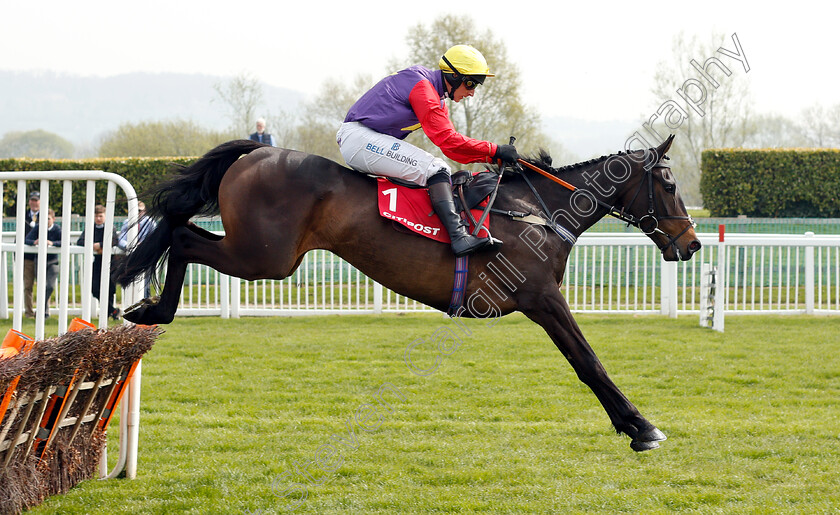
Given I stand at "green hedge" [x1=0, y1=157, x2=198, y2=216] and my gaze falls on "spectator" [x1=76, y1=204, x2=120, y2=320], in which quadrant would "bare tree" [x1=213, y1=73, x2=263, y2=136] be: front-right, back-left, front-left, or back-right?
back-left

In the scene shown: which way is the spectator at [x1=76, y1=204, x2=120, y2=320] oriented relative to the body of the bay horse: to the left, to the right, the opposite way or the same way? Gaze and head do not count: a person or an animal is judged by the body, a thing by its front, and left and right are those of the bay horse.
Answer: to the right

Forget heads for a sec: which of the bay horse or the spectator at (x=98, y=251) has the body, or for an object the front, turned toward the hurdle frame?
the spectator

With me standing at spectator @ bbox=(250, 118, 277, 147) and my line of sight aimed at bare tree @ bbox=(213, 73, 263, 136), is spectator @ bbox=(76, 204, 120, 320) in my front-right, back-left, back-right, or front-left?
back-left

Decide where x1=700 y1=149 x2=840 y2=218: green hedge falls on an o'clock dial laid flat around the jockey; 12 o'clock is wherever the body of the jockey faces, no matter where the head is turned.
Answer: The green hedge is roughly at 10 o'clock from the jockey.

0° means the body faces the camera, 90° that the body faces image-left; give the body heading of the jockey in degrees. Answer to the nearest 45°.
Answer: approximately 270°

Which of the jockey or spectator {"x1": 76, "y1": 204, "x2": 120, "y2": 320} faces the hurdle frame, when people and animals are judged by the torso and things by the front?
the spectator

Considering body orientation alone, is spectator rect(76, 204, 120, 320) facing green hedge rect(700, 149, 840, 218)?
no

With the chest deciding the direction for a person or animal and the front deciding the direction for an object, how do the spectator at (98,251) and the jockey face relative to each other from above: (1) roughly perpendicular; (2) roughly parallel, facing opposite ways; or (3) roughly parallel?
roughly perpendicular

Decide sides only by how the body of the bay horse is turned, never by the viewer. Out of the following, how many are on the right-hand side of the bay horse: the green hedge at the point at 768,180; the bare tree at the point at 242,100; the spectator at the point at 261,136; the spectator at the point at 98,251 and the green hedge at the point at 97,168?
0

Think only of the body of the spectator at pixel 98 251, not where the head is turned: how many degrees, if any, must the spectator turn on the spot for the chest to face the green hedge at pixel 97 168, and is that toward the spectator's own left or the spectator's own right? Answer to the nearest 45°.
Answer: approximately 180°

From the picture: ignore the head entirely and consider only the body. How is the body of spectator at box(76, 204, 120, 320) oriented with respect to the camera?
toward the camera

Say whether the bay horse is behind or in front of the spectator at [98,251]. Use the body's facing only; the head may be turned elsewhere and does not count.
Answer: in front

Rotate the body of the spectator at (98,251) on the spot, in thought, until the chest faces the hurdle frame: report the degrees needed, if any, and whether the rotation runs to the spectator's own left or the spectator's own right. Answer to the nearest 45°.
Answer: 0° — they already face it

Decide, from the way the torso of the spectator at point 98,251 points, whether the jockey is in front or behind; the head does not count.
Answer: in front

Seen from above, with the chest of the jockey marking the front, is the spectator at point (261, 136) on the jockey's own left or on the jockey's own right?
on the jockey's own left

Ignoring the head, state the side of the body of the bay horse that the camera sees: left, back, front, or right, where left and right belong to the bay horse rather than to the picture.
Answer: right

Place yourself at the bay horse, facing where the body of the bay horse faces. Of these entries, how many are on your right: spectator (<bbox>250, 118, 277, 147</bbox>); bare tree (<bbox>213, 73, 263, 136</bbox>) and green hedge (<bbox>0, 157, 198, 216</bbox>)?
0

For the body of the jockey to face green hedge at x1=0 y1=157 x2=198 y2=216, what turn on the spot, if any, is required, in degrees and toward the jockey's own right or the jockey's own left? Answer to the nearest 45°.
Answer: approximately 135° to the jockey's own left

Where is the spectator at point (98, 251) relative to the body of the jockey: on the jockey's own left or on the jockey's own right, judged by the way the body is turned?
on the jockey's own left

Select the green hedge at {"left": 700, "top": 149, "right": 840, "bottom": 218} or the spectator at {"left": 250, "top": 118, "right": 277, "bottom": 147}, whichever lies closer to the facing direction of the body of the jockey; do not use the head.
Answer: the green hedge

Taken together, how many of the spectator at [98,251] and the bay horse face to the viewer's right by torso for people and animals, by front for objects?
1
